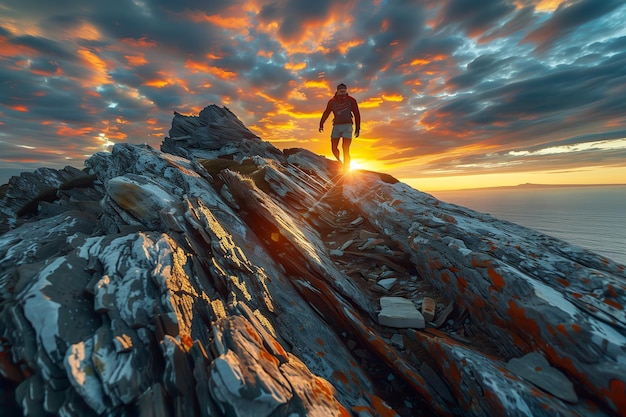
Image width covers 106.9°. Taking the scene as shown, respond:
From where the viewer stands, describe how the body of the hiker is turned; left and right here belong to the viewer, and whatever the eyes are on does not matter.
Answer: facing the viewer
